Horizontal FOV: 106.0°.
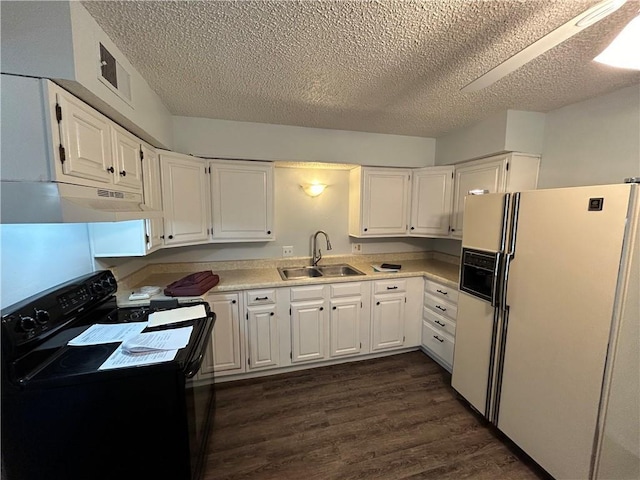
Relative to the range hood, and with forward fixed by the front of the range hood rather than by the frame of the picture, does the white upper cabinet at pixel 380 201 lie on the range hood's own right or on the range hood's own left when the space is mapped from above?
on the range hood's own left

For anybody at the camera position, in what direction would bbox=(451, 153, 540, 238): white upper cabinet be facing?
facing the viewer and to the left of the viewer

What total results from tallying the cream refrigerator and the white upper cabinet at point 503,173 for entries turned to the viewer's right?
0

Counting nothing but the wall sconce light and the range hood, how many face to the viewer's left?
0

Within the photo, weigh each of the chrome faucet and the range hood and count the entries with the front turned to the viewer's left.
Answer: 0

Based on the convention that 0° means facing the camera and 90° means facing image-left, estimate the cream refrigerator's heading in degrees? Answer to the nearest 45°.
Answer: approximately 45°

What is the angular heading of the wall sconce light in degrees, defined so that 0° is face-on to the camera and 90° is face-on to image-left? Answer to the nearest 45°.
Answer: approximately 0°

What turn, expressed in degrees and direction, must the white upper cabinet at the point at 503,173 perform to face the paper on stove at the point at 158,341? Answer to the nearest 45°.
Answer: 0° — it already faces it

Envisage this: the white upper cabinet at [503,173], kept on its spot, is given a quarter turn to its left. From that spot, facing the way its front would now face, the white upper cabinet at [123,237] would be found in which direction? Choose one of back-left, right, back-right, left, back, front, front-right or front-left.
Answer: right

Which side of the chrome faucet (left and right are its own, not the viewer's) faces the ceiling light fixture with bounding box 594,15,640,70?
front

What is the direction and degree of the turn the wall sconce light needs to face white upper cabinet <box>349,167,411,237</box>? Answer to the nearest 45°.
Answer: approximately 90° to its left

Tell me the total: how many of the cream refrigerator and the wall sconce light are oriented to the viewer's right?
0

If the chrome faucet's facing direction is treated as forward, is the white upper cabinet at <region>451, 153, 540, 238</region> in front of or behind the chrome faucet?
in front

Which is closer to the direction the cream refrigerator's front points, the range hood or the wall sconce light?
the range hood

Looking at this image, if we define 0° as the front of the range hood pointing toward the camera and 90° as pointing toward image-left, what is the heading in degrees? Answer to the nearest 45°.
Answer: approximately 315°

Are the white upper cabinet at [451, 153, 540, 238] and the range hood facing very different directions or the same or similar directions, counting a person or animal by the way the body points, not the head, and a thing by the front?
very different directions

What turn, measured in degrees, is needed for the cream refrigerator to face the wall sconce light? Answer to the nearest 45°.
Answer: approximately 45° to its right

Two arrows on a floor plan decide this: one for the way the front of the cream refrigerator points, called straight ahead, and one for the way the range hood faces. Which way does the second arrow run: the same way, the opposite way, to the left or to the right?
the opposite way

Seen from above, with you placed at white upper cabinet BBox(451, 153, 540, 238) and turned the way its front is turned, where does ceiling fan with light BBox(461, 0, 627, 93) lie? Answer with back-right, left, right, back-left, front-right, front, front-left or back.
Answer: front-left
